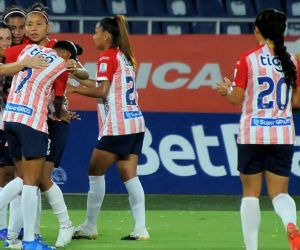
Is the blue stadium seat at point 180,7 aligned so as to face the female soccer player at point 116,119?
yes

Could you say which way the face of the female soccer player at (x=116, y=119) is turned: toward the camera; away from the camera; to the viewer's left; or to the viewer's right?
to the viewer's left

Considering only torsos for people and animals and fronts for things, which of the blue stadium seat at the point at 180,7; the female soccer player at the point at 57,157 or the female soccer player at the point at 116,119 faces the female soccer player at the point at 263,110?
the blue stadium seat

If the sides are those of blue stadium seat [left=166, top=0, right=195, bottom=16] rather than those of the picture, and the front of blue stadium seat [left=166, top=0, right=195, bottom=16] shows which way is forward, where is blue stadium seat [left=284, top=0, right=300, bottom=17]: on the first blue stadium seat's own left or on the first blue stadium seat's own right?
on the first blue stadium seat's own left

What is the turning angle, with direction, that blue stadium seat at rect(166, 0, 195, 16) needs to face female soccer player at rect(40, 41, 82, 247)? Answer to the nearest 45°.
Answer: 0° — it already faces them

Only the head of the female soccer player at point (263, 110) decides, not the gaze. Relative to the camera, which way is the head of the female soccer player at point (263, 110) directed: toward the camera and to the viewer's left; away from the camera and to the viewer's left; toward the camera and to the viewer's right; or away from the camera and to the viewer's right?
away from the camera and to the viewer's left

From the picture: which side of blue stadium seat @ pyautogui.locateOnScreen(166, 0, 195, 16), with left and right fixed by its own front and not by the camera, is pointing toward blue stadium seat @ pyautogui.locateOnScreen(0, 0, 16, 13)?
right

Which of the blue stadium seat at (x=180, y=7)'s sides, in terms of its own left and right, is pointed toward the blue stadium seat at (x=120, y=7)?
right

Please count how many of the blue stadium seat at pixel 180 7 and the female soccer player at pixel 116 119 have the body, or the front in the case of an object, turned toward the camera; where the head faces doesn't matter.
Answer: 1
